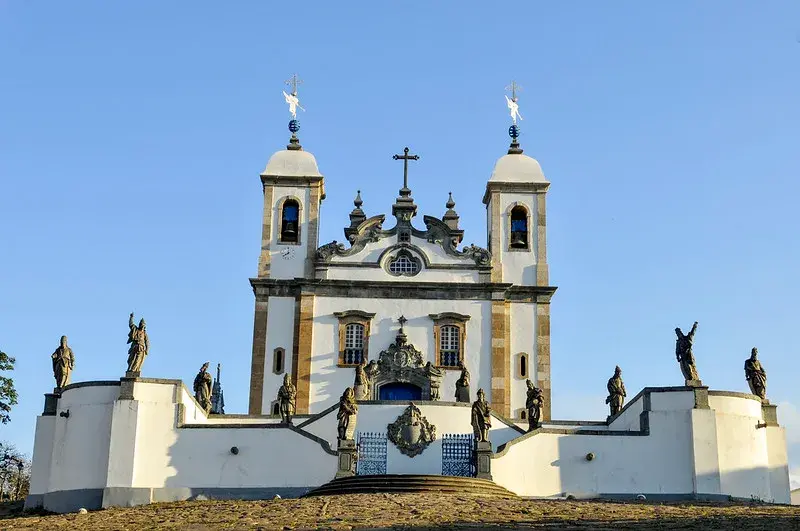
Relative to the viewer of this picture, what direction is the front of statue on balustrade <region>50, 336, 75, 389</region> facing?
facing the viewer

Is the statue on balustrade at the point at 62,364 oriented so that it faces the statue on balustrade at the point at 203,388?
no

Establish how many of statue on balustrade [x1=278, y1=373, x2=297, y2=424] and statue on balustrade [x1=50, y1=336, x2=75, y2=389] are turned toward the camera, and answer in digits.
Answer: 2

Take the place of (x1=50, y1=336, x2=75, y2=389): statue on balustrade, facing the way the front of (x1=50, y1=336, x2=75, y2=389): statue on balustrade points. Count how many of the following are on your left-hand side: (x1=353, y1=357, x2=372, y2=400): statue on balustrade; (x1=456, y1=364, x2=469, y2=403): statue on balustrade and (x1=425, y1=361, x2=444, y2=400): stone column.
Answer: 3

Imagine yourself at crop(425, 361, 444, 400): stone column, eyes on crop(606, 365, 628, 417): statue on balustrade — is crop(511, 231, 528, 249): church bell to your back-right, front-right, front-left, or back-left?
front-left

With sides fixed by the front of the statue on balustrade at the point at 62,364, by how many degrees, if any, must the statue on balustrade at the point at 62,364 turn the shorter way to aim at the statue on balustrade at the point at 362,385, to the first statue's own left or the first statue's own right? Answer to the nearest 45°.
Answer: approximately 90° to the first statue's own left

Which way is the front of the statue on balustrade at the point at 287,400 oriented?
toward the camera

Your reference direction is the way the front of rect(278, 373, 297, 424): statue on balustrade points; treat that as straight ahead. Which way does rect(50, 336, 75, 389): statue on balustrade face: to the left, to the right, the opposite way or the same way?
the same way

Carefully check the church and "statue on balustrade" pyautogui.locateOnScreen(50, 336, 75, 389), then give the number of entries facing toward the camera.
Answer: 2

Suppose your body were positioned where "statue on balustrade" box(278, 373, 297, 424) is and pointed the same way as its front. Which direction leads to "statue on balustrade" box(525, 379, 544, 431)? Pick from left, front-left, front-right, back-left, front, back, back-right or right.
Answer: left

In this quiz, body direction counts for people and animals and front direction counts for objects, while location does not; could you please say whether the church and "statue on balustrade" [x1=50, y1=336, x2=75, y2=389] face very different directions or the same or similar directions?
same or similar directions

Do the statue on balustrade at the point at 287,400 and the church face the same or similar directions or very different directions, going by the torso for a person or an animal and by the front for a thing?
same or similar directions

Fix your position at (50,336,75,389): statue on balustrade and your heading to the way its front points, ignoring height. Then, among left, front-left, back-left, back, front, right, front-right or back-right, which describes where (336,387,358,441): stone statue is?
front-left

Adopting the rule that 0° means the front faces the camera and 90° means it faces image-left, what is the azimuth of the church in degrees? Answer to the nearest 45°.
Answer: approximately 0°

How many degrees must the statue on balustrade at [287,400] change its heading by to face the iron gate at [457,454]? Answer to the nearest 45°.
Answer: approximately 45° to its left

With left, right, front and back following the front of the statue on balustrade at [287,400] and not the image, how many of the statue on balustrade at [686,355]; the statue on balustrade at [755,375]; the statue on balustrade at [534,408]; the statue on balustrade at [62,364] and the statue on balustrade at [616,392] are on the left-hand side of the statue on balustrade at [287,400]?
4
